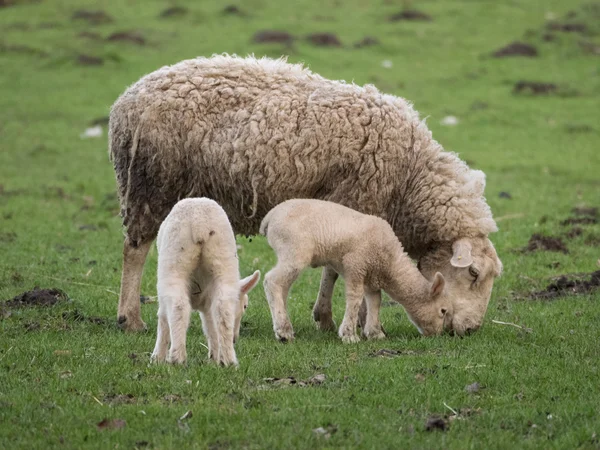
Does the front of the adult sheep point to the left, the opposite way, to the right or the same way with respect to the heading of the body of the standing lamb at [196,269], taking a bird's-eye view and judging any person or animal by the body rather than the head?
to the right

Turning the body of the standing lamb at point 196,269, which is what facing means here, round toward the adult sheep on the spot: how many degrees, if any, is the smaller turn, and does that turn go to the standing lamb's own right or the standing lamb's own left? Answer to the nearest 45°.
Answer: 0° — it already faces it

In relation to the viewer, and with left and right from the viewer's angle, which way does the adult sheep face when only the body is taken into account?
facing to the right of the viewer

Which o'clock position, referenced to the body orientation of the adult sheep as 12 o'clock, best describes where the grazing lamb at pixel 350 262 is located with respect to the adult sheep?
The grazing lamb is roughly at 2 o'clock from the adult sheep.

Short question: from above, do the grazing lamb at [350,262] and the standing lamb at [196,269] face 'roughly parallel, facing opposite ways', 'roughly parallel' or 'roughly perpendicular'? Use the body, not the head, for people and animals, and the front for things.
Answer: roughly perpendicular

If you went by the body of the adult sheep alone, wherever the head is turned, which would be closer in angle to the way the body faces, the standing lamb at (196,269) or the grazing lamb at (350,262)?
the grazing lamb

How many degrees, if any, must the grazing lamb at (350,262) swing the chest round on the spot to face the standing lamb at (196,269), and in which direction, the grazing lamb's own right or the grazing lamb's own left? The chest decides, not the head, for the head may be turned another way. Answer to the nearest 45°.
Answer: approximately 135° to the grazing lamb's own right

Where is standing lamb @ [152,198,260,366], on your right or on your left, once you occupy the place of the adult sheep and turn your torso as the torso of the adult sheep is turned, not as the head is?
on your right

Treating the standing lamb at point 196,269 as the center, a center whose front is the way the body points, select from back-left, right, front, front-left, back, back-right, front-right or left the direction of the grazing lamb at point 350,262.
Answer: front-right

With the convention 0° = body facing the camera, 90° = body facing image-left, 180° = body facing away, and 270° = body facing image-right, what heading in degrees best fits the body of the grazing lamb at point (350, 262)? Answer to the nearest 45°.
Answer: approximately 270°

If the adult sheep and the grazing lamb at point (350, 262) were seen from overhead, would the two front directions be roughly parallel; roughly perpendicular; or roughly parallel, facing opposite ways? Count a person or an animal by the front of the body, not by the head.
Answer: roughly parallel

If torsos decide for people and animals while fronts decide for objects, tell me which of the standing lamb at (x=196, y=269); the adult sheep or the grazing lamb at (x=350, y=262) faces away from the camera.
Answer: the standing lamb

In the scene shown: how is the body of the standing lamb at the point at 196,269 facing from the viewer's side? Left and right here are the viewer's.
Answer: facing away from the viewer
